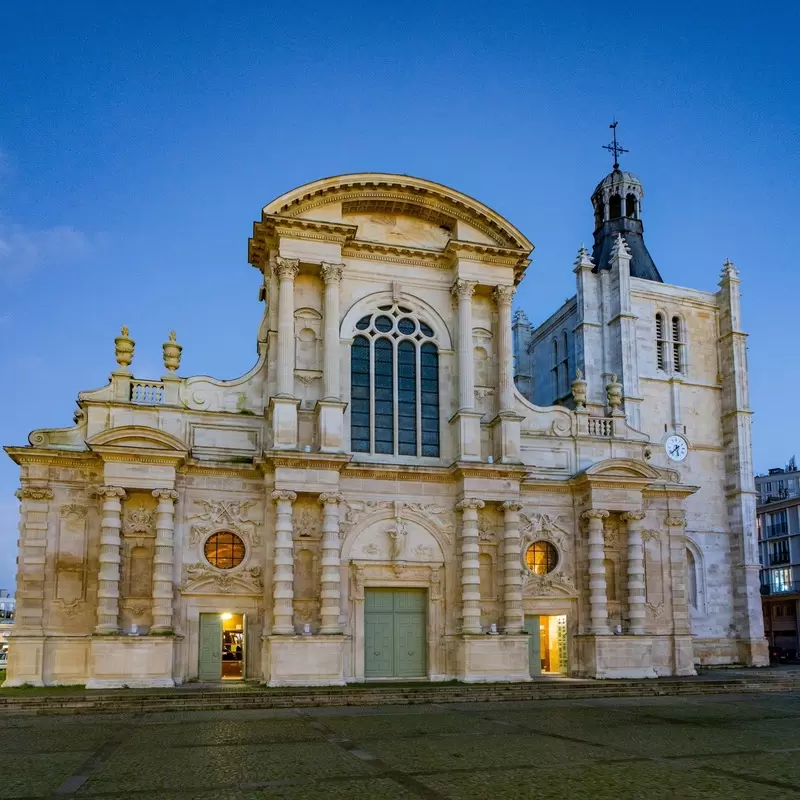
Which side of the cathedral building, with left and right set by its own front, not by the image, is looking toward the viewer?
front
